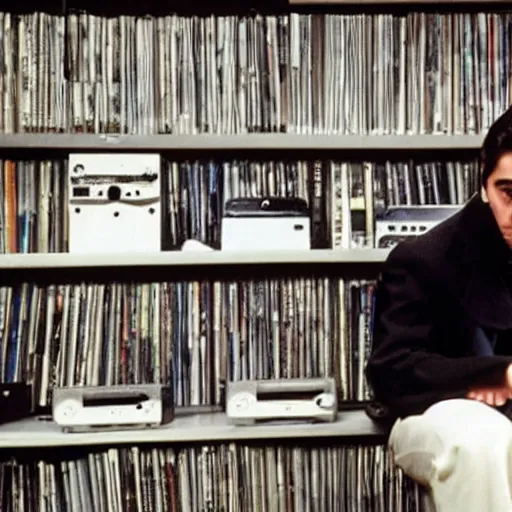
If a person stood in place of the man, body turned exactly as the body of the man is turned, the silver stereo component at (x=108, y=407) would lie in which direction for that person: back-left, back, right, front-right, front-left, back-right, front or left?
back-right

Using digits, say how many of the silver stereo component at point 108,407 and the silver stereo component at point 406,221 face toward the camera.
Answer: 2

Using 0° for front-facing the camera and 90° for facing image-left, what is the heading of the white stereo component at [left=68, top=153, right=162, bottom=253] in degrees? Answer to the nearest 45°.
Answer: approximately 0°

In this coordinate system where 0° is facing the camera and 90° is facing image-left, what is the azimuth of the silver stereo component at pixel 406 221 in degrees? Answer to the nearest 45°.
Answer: approximately 0°
